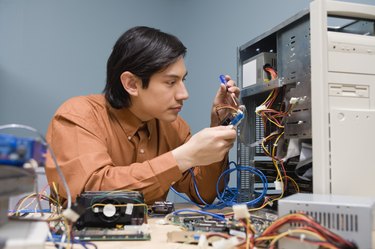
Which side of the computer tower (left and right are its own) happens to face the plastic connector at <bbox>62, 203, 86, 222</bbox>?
right
